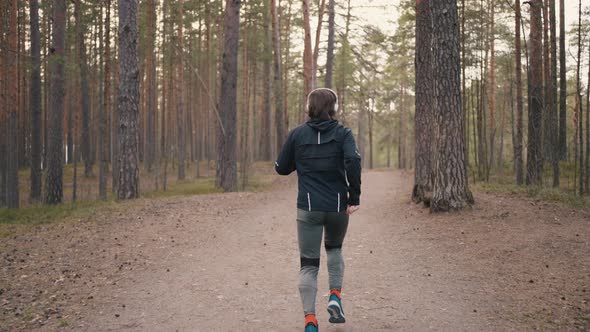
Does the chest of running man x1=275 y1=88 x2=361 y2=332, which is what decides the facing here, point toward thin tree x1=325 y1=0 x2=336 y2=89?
yes

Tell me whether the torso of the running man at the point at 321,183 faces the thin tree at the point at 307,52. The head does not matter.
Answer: yes

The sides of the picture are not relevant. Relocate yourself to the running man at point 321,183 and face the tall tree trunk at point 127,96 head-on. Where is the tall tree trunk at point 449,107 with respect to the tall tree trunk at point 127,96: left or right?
right

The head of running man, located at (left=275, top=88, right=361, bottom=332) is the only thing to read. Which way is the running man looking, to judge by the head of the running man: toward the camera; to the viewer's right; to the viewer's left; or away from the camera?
away from the camera

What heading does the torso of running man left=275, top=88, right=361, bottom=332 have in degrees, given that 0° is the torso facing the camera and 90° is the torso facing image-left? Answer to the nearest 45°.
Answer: approximately 180°

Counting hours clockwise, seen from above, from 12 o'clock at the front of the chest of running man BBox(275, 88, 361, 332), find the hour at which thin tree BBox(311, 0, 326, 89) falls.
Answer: The thin tree is roughly at 12 o'clock from the running man.

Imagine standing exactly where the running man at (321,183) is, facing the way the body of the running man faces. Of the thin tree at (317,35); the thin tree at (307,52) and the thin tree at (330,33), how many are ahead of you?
3
